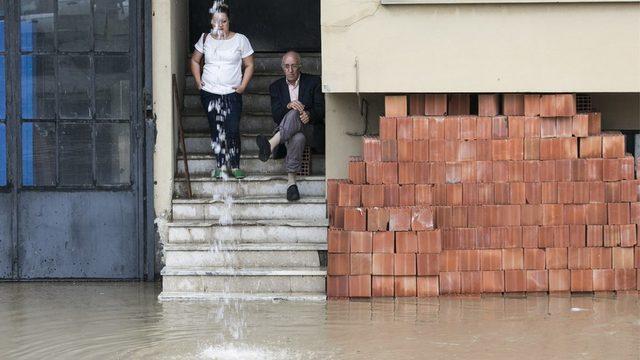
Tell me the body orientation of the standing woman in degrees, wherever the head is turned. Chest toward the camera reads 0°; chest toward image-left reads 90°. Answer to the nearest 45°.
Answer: approximately 0°

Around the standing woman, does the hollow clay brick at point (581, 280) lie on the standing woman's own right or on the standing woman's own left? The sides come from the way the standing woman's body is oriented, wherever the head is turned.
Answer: on the standing woman's own left

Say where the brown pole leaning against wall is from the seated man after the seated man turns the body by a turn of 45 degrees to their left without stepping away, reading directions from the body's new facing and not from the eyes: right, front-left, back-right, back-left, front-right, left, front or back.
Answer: back-right

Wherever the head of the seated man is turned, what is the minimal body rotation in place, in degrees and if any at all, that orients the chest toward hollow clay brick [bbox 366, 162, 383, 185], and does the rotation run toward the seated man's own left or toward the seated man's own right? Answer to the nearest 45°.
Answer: approximately 45° to the seated man's own left

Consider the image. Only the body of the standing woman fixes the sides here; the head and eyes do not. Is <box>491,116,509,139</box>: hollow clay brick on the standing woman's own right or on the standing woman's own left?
on the standing woman's own left

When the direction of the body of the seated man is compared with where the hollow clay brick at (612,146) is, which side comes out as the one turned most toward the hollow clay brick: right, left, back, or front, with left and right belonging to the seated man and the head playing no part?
left

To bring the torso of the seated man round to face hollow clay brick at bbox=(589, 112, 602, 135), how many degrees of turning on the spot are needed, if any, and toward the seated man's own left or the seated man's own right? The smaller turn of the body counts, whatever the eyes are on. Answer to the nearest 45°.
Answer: approximately 90° to the seated man's own left

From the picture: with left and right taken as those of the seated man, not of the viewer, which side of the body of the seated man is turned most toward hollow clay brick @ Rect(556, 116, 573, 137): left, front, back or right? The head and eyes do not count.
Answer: left

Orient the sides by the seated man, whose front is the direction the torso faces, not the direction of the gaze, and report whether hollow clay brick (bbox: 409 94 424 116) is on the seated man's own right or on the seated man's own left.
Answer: on the seated man's own left

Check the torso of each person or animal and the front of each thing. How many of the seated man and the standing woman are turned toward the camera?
2

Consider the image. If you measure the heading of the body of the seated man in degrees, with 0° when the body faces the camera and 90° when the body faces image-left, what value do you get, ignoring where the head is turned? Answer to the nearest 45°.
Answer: approximately 0°
